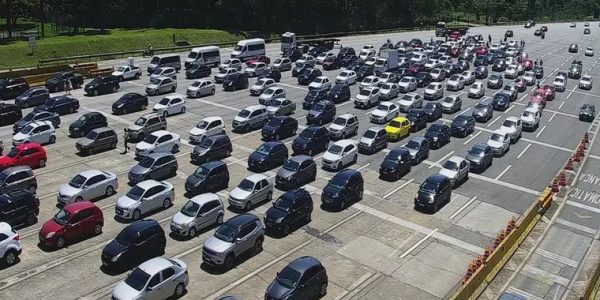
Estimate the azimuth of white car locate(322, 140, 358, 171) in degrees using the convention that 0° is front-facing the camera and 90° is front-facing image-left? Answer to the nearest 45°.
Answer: approximately 45°

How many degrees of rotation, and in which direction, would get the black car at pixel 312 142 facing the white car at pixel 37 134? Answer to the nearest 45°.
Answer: approximately 45° to its right

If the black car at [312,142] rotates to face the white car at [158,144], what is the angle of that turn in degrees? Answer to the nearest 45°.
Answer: approximately 45° to its right

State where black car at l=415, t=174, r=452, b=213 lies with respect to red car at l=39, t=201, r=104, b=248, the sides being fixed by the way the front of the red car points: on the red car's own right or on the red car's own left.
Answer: on the red car's own left
